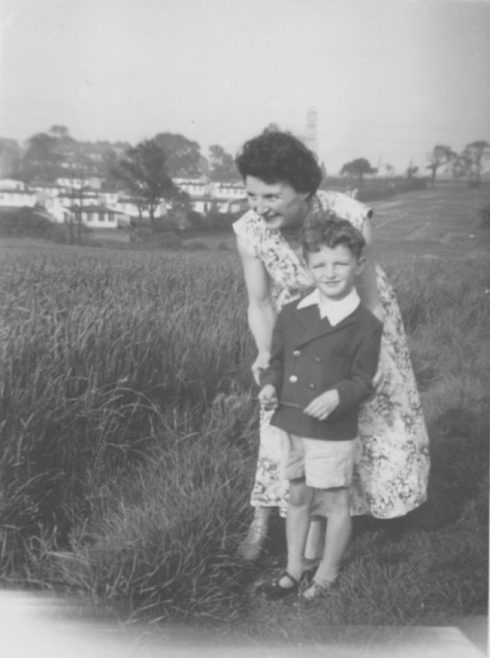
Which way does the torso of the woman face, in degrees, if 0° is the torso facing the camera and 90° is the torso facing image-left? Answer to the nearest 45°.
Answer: approximately 45°

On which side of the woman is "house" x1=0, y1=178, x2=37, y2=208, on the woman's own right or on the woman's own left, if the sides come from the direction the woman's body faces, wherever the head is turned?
on the woman's own right

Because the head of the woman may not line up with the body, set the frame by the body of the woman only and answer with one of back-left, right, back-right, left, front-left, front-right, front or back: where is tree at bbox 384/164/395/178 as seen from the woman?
back

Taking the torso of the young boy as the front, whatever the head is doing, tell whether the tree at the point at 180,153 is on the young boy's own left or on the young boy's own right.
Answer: on the young boy's own right

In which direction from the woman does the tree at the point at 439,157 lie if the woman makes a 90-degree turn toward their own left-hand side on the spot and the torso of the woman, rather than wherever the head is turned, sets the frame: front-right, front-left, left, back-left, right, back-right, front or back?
left

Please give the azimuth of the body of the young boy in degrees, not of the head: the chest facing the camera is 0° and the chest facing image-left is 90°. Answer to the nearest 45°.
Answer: approximately 45°
